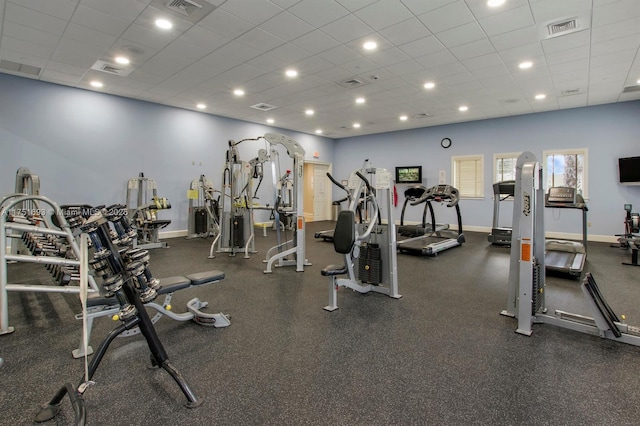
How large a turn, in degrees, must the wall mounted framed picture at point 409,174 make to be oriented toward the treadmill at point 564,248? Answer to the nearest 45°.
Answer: approximately 45° to its left

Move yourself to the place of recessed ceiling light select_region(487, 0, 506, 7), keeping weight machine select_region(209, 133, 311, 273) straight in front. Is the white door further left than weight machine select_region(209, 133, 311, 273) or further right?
right

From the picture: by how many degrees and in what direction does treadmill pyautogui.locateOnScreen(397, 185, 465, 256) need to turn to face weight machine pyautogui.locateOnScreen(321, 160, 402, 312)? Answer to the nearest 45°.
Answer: approximately 135° to its right

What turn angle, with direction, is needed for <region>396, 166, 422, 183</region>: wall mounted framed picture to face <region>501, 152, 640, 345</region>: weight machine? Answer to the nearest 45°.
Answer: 0° — it already faces it

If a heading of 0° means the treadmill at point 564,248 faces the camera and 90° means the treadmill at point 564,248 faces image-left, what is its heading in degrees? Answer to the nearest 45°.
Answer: approximately 180°

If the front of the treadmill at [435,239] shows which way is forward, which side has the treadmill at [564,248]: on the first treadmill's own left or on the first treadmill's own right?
on the first treadmill's own right

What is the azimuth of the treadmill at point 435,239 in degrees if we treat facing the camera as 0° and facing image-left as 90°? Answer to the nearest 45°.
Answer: approximately 225°

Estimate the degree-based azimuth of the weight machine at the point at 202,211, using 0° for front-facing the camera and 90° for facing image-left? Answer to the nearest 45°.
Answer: approximately 315°
